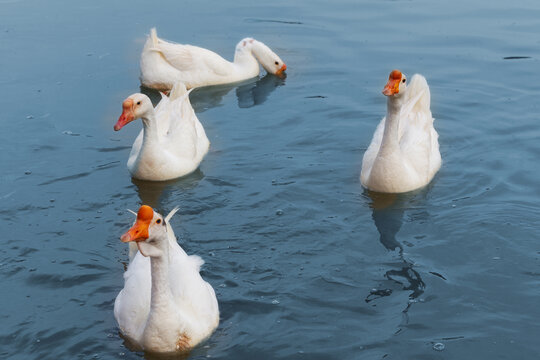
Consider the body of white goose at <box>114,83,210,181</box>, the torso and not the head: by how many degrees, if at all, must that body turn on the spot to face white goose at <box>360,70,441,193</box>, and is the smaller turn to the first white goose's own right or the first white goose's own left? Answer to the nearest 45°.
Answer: approximately 135° to the first white goose's own left

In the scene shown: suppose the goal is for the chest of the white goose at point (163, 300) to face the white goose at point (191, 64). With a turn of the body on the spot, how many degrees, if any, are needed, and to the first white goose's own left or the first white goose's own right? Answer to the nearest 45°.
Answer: approximately 180°

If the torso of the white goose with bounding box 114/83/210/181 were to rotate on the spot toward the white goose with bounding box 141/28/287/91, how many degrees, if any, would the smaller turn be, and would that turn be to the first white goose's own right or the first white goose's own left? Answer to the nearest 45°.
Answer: approximately 135° to the first white goose's own right

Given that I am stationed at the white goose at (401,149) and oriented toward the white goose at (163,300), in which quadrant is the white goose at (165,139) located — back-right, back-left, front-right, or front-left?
front-right

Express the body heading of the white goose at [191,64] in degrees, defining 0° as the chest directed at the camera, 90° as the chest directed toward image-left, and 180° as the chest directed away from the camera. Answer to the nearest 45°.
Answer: approximately 270°

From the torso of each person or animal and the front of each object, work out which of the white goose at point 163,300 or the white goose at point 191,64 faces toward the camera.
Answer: the white goose at point 163,300

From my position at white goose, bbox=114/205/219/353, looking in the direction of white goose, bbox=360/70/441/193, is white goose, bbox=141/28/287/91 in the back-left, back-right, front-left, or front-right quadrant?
front-left

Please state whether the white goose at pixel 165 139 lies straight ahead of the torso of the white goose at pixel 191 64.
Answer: no

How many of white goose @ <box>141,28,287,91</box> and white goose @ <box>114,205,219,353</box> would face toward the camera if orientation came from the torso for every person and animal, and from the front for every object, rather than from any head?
1

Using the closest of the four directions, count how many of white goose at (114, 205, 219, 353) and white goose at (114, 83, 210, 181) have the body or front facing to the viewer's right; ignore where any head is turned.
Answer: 0

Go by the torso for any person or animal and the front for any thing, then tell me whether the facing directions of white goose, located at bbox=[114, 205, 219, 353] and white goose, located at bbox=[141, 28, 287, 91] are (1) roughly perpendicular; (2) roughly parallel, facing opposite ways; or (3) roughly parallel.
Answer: roughly perpendicular

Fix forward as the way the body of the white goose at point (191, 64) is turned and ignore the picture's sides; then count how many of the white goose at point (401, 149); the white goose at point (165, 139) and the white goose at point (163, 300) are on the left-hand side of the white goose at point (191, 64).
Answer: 0

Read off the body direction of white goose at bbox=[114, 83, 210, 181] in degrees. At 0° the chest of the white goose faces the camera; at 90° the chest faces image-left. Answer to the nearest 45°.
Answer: approximately 45°

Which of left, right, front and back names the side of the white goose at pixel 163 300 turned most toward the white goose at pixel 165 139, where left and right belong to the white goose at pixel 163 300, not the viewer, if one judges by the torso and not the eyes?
back

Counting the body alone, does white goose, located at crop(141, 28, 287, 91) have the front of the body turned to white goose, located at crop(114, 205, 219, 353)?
no

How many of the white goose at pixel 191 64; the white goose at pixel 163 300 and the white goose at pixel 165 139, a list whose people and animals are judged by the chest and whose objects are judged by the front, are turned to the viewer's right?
1
